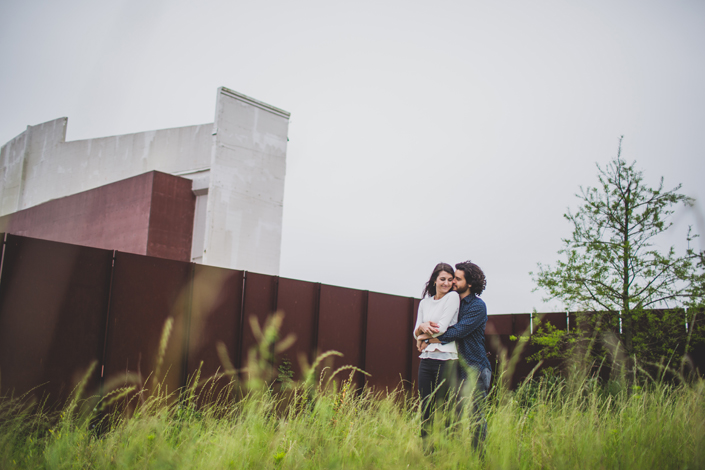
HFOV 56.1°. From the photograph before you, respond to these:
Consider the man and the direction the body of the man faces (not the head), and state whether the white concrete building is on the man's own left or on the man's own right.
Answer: on the man's own right
